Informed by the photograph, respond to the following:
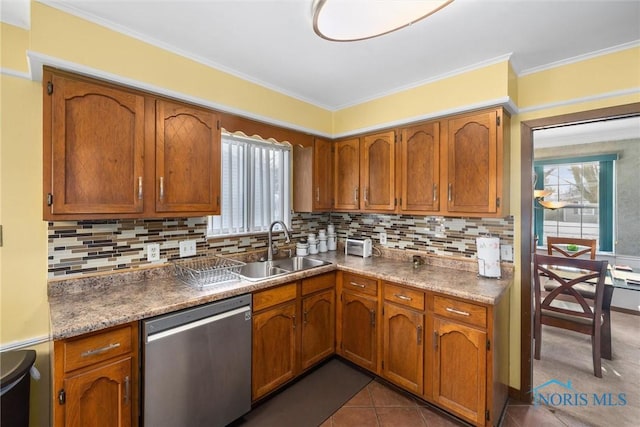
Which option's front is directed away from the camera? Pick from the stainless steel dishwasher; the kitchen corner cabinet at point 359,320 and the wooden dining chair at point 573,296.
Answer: the wooden dining chair

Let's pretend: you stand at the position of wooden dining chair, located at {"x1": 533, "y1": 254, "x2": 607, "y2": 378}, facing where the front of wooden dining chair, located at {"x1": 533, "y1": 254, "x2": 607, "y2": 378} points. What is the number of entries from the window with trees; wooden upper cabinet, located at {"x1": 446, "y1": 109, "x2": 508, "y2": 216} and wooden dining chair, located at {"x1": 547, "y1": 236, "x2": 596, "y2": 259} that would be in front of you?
2

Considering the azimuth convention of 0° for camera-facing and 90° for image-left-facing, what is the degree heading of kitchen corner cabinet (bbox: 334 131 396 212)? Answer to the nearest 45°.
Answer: approximately 45°

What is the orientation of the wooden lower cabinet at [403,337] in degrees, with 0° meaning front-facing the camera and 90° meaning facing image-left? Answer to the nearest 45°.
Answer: approximately 45°

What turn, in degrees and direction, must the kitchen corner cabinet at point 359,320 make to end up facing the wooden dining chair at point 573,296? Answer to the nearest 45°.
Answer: approximately 135° to its left

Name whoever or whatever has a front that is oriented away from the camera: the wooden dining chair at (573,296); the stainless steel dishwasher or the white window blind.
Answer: the wooden dining chair

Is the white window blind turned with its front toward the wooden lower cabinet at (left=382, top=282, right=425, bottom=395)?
yes

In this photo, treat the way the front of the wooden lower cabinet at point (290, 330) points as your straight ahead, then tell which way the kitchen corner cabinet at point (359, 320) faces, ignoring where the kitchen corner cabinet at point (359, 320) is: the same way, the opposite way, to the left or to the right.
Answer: to the right

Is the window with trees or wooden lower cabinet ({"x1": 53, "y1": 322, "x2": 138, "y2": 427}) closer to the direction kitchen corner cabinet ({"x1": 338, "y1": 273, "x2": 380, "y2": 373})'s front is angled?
the wooden lower cabinet

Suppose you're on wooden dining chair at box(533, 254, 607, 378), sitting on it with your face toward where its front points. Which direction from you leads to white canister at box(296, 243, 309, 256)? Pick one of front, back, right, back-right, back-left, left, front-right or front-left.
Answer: back-left
